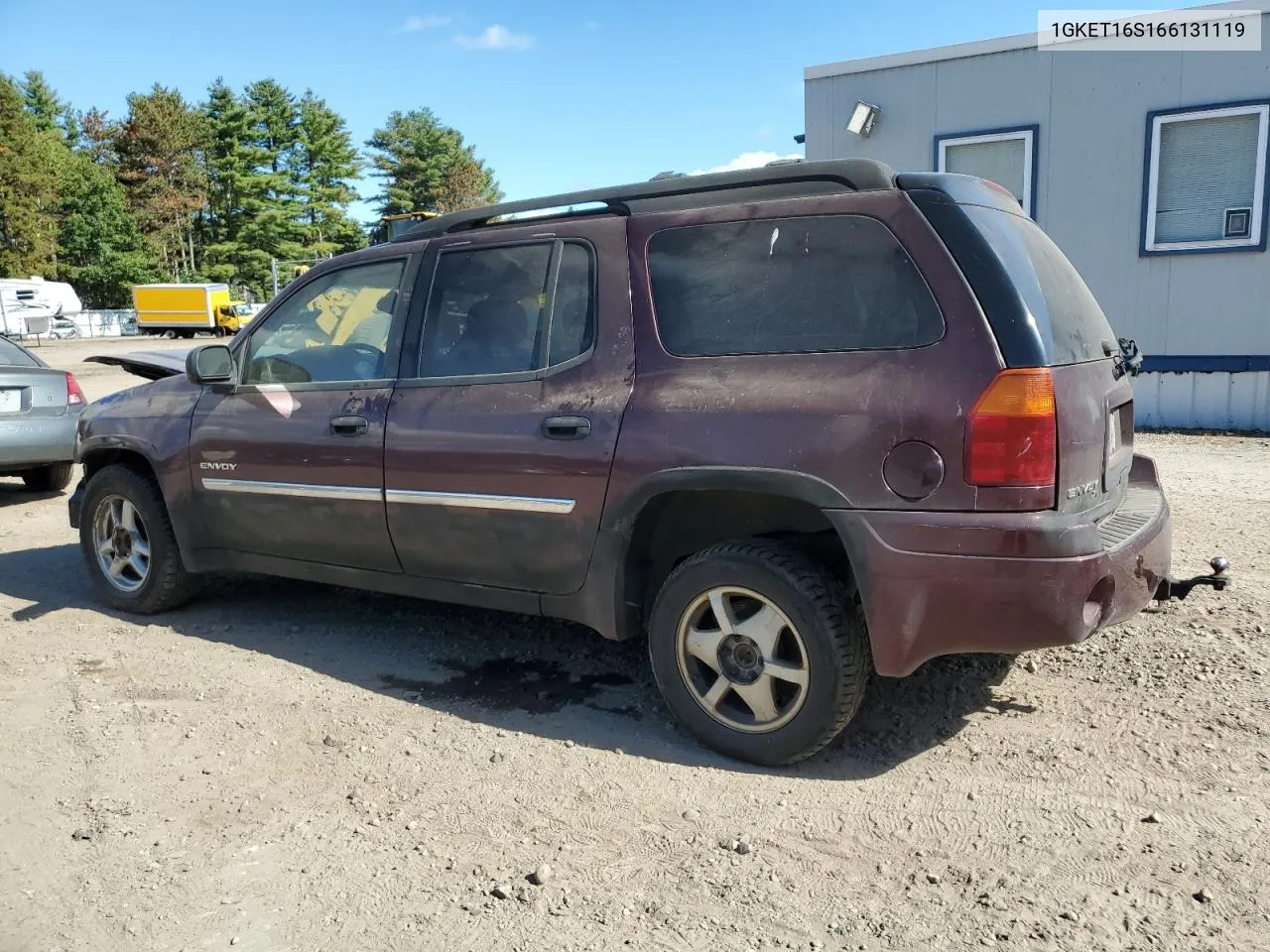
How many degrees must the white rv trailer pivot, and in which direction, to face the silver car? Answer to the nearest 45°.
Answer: approximately 90° to its right

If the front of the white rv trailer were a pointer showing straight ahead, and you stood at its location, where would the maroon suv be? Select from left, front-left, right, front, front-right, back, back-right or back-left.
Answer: right

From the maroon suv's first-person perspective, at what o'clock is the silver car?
The silver car is roughly at 12 o'clock from the maroon suv.

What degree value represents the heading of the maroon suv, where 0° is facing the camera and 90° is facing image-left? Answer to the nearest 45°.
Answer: approximately 135°

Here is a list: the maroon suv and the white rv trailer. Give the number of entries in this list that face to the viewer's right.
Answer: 1

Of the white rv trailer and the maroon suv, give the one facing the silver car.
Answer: the maroon suv

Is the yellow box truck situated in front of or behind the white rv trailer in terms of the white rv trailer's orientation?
in front

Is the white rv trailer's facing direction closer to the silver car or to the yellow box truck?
the yellow box truck

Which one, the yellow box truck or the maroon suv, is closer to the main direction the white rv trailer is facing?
the yellow box truck

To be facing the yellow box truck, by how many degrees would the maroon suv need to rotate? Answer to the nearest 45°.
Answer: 0° — it already faces it

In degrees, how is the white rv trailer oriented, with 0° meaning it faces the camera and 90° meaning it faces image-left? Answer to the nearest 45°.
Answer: approximately 270°

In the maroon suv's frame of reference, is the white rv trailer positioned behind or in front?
in front
